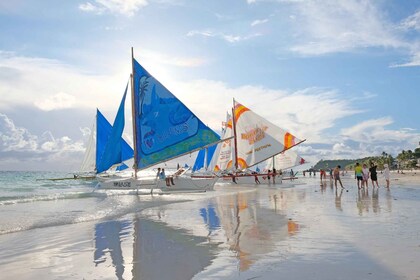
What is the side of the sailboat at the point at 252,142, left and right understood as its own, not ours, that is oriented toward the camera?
left

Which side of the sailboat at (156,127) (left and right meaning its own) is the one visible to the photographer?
left

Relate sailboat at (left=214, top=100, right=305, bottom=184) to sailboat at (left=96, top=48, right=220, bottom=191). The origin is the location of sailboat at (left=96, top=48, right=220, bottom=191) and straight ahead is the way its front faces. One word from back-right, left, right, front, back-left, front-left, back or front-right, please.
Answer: back-right

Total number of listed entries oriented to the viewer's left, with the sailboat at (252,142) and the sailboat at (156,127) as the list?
2

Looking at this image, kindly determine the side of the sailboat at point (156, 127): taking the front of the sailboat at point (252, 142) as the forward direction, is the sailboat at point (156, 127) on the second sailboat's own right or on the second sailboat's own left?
on the second sailboat's own left
